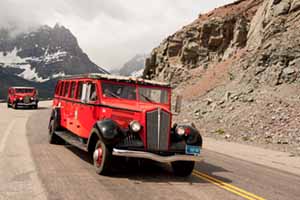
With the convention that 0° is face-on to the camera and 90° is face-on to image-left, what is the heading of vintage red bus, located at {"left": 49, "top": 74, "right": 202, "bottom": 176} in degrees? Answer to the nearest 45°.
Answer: approximately 315°

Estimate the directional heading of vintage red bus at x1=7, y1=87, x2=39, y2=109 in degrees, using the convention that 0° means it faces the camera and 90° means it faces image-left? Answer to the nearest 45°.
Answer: approximately 315°

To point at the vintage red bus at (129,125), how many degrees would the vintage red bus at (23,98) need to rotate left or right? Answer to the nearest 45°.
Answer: approximately 45° to its right

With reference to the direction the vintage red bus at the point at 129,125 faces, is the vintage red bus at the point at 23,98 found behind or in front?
behind
